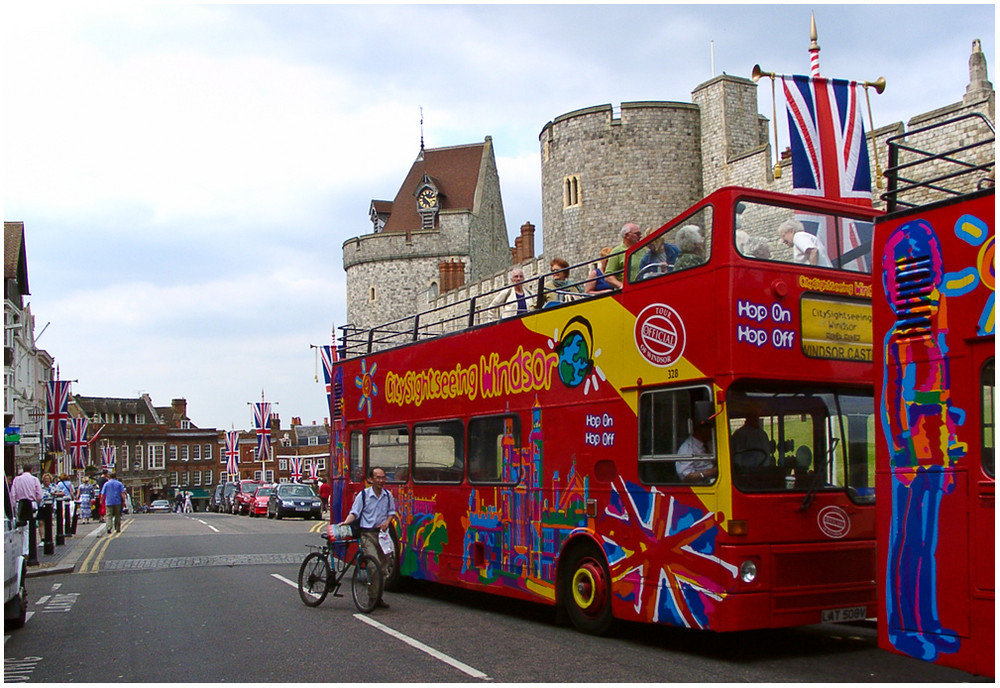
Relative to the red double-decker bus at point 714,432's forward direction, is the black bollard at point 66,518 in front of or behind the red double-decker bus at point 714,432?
behind

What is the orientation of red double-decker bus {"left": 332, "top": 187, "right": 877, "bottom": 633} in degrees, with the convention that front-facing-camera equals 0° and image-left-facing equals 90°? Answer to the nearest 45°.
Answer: approximately 315°

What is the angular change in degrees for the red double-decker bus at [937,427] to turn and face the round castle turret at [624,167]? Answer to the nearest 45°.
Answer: approximately 135° to its left

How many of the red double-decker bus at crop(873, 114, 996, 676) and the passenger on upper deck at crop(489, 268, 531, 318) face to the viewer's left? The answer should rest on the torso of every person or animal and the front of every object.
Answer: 0

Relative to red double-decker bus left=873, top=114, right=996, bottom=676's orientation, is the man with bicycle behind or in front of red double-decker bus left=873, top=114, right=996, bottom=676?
behind

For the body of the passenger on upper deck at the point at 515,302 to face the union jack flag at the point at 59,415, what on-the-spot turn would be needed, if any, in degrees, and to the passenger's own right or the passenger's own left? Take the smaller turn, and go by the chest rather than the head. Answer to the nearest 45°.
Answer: approximately 180°

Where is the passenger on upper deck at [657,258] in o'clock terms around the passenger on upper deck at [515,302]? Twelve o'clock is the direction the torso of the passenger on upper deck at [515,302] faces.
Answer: the passenger on upper deck at [657,258] is roughly at 1 o'clock from the passenger on upper deck at [515,302].

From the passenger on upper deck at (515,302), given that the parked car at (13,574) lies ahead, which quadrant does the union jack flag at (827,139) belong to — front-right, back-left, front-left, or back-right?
back-left

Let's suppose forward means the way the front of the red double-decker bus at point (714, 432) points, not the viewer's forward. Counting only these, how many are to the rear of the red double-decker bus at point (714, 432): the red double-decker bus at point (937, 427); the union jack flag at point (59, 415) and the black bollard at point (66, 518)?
2

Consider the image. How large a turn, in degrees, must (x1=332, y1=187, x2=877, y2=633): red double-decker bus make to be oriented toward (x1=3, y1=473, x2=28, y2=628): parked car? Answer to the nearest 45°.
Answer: approximately 135° to its right
